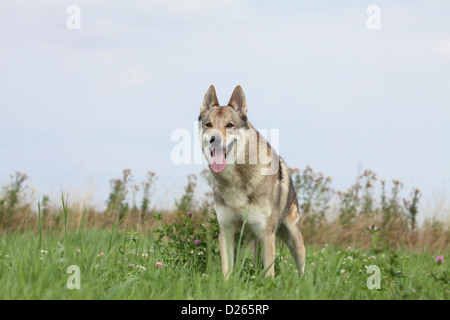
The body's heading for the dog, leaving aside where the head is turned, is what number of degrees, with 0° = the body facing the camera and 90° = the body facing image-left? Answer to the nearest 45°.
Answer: approximately 45°
